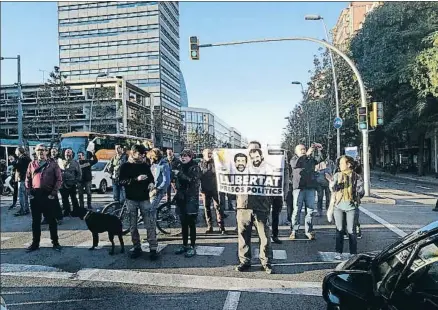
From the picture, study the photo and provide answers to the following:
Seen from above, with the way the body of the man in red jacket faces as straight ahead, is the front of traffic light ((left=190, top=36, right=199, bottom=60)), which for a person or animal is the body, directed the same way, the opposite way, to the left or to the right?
the same way

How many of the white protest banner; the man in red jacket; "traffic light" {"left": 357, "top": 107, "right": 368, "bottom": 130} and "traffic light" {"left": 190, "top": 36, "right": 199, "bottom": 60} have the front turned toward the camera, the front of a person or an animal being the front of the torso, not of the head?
4

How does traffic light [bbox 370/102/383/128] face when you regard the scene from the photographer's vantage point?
facing the viewer and to the right of the viewer

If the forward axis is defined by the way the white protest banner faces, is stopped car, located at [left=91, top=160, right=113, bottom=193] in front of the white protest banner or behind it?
behind

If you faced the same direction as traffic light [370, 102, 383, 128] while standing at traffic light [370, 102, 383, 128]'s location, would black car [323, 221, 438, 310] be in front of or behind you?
in front

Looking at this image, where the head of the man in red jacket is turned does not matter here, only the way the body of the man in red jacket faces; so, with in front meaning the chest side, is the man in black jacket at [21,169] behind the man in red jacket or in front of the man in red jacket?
behind

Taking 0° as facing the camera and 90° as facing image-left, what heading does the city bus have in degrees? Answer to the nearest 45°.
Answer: approximately 45°

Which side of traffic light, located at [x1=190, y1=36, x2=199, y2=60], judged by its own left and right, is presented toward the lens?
front

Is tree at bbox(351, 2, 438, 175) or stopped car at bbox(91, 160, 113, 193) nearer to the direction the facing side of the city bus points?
the stopped car

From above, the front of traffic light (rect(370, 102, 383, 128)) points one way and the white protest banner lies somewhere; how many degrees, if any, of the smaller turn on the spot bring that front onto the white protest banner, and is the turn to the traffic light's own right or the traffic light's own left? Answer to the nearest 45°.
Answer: approximately 45° to the traffic light's own right

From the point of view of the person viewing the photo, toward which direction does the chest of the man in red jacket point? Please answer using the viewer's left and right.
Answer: facing the viewer
